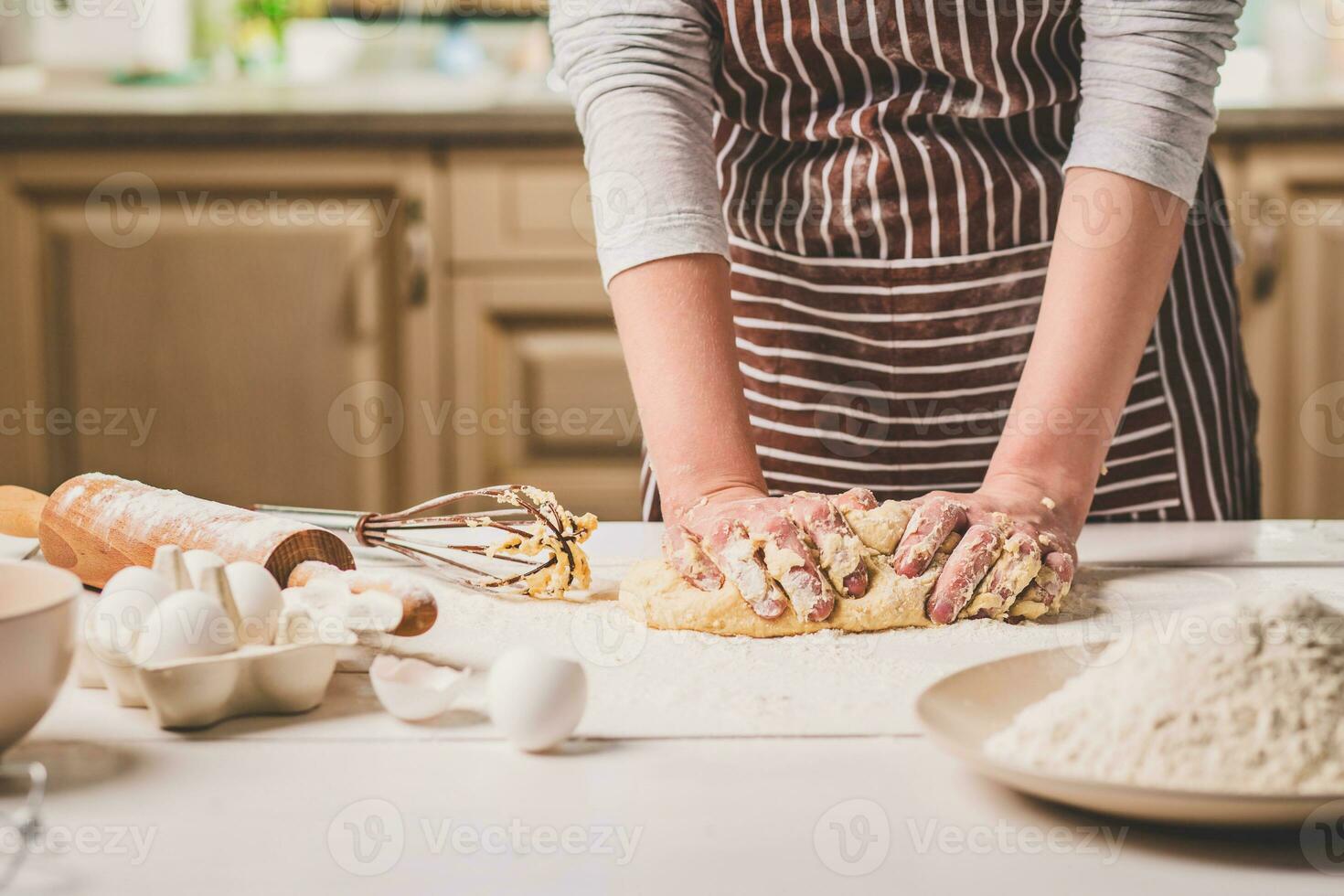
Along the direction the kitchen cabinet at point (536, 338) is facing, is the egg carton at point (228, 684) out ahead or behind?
ahead

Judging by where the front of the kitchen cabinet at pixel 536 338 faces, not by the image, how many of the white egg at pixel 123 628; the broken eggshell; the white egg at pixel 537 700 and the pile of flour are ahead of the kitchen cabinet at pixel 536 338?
4

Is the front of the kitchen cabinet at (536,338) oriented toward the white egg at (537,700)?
yes

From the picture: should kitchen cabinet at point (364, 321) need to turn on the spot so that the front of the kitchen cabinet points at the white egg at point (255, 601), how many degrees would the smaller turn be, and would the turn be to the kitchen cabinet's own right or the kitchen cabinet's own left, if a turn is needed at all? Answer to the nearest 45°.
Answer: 0° — it already faces it

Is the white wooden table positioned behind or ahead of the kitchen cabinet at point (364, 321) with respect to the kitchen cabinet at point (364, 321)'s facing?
ahead

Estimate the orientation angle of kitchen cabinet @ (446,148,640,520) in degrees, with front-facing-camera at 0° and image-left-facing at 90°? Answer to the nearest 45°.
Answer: approximately 0°

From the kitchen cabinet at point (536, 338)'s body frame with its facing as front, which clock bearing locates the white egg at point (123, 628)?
The white egg is roughly at 12 o'clock from the kitchen cabinet.

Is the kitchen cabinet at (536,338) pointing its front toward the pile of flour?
yes

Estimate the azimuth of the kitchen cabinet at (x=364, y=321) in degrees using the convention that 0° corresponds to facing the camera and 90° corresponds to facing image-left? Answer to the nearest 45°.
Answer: approximately 0°
